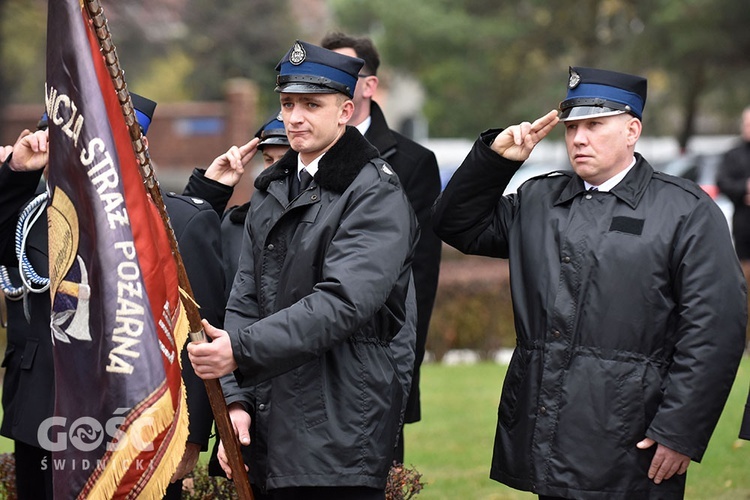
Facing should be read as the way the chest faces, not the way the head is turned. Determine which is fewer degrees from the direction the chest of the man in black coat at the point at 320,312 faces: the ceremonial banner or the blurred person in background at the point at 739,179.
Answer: the ceremonial banner

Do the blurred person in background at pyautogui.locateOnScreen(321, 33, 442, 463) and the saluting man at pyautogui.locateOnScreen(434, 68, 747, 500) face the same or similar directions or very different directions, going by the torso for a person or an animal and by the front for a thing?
same or similar directions

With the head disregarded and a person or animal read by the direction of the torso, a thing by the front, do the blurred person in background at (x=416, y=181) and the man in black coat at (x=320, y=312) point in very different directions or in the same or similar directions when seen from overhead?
same or similar directions

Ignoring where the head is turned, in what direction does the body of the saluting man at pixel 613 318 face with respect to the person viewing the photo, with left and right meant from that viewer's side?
facing the viewer and to the left of the viewer

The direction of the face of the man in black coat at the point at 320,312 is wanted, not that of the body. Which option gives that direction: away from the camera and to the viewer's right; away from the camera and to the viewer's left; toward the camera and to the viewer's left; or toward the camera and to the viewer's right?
toward the camera and to the viewer's left

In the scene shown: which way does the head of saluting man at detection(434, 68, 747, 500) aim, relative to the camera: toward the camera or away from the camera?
toward the camera

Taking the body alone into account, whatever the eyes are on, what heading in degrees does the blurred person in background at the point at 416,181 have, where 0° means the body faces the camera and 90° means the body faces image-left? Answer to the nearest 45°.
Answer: approximately 45°

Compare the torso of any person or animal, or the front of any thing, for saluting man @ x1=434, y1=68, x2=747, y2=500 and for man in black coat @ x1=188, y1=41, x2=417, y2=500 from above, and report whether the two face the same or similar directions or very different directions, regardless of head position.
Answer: same or similar directions

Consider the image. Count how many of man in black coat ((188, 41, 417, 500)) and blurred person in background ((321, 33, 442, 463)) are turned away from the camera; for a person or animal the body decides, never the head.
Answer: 0

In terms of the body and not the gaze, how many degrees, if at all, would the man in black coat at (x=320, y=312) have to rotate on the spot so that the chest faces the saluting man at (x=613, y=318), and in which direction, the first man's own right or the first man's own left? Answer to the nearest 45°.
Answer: approximately 135° to the first man's own left

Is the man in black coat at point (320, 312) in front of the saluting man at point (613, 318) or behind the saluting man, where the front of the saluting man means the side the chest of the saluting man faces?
in front

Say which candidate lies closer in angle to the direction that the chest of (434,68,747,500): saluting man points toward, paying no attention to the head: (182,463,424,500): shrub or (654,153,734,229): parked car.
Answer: the shrub

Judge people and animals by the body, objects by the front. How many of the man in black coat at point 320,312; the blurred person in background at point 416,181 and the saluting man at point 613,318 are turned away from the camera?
0

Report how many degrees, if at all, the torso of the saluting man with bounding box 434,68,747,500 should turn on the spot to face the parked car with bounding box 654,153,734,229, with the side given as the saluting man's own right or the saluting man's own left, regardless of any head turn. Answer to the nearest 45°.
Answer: approximately 135° to the saluting man's own right
